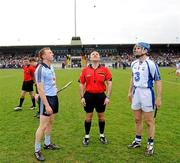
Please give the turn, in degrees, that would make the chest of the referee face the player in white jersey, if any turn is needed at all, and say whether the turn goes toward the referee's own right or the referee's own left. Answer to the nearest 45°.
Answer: approximately 45° to the referee's own left

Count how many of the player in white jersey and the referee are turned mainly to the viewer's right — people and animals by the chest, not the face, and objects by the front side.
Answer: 0

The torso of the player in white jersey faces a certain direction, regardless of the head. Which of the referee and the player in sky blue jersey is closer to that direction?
the player in sky blue jersey

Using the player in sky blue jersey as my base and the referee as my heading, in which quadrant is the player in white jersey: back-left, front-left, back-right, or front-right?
front-right

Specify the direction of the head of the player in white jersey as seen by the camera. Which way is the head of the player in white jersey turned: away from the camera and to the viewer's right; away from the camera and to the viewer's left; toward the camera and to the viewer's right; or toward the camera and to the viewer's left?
toward the camera and to the viewer's left

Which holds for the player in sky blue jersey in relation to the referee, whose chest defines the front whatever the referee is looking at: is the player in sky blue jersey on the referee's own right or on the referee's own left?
on the referee's own right

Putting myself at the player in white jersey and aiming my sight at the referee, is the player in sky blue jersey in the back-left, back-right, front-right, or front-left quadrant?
front-left

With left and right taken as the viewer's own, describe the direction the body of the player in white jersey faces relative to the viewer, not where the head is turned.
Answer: facing the viewer and to the left of the viewer

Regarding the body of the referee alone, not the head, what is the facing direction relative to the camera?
toward the camera
